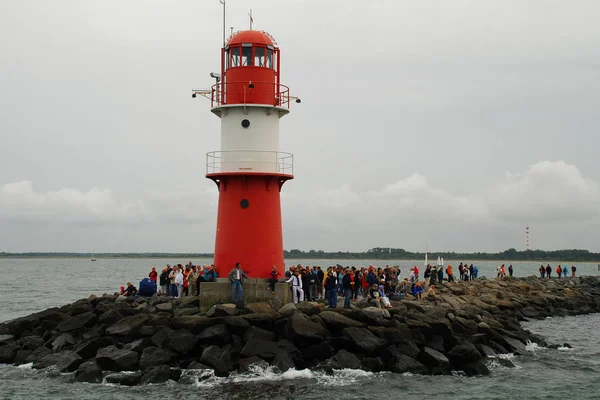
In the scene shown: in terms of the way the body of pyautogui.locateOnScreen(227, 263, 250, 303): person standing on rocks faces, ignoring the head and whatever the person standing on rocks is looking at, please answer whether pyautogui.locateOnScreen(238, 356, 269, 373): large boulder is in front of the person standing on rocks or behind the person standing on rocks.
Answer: in front

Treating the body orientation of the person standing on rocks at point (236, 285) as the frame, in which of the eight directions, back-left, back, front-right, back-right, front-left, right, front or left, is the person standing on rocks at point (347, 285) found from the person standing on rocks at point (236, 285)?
left

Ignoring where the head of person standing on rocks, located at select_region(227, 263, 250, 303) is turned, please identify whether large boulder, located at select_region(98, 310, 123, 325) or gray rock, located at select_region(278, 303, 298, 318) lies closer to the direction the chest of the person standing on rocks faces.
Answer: the gray rock

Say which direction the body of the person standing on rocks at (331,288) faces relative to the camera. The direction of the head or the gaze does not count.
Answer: toward the camera

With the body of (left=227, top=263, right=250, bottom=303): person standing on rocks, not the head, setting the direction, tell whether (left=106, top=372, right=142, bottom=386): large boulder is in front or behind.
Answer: in front

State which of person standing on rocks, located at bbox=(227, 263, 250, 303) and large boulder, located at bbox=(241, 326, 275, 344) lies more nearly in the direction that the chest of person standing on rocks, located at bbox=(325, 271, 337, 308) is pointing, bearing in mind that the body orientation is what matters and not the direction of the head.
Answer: the large boulder

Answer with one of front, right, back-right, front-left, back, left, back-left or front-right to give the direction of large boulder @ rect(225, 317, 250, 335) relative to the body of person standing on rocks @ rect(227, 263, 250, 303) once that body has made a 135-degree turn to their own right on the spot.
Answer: back-left

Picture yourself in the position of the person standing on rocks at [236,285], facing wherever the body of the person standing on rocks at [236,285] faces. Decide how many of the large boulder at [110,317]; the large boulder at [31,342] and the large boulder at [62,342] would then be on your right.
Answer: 3

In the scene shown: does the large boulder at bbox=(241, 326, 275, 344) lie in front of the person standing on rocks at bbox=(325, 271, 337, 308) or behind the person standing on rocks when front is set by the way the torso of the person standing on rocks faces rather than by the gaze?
in front

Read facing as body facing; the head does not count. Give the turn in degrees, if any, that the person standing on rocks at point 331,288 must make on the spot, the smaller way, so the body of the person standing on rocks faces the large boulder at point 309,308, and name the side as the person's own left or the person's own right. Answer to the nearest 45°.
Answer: approximately 45° to the person's own right

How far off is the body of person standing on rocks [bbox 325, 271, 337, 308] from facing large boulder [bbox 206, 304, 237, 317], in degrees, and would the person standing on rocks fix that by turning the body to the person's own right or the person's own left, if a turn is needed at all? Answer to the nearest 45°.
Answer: approximately 45° to the person's own right

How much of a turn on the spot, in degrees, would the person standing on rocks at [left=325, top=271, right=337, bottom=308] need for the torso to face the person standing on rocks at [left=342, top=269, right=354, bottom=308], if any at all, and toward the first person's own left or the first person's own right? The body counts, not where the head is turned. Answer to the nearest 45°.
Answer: approximately 90° to the first person's own left

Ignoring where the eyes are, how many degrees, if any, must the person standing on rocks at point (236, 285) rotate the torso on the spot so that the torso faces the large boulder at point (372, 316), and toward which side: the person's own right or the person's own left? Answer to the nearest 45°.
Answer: approximately 90° to the person's own left

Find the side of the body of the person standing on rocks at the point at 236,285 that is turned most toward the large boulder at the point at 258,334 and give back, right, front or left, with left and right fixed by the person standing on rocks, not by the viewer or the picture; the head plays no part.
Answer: front

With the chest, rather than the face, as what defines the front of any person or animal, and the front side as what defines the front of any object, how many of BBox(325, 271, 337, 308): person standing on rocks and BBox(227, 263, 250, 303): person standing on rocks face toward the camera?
2

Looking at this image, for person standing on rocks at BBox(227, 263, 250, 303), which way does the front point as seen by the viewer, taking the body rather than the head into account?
toward the camera
